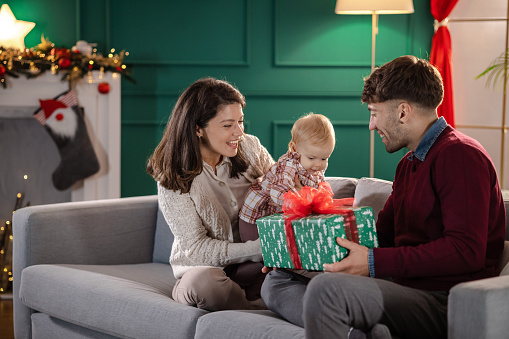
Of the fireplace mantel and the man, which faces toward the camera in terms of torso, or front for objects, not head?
the fireplace mantel

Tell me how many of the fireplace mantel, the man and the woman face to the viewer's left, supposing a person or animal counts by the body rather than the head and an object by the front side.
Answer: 1

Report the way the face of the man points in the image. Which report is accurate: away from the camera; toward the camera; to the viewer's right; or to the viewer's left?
to the viewer's left

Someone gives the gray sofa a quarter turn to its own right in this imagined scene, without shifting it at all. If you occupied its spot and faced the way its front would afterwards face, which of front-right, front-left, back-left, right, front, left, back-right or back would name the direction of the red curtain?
right

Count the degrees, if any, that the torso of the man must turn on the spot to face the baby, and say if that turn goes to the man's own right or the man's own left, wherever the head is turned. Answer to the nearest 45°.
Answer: approximately 45° to the man's own right

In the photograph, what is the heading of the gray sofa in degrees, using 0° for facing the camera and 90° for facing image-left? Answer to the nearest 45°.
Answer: approximately 45°

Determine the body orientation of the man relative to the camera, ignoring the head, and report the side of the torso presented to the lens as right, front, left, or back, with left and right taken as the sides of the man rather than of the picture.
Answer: left

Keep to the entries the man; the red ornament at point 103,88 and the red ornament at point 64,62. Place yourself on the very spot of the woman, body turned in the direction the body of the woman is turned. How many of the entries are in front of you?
1

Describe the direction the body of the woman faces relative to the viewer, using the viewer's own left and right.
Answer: facing the viewer and to the right of the viewer

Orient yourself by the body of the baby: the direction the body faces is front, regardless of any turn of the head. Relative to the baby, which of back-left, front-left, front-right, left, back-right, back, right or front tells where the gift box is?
front-right

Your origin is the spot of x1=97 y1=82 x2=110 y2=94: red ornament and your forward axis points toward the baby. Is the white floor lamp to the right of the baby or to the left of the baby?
left

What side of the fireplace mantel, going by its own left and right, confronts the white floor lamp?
left

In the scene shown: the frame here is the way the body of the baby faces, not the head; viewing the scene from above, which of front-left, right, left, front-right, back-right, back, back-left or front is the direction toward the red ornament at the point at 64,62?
back
